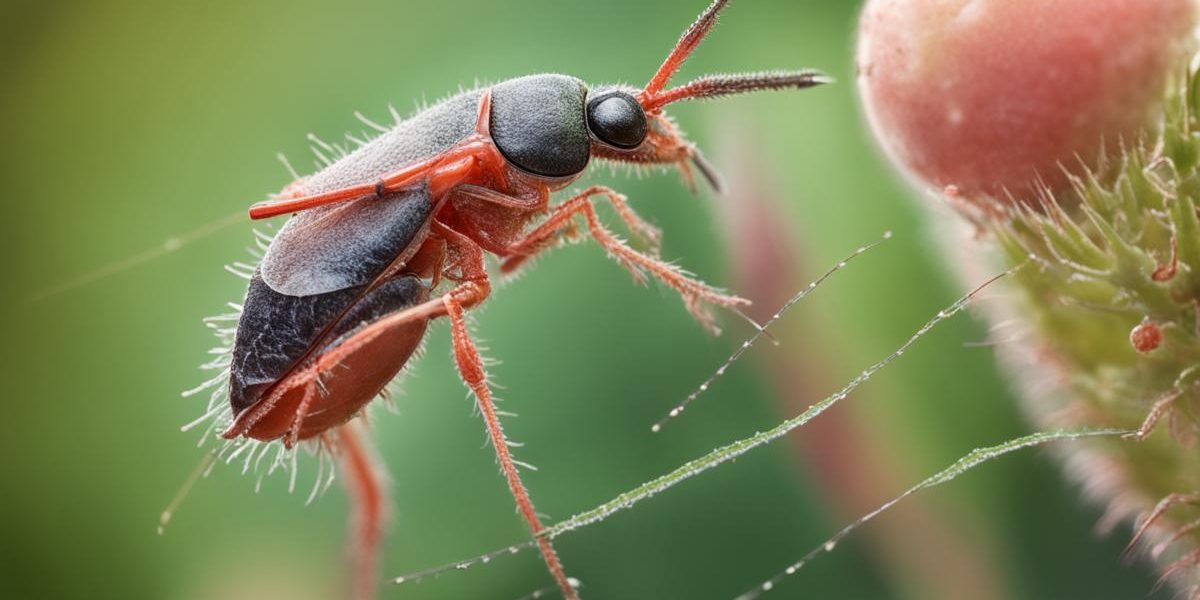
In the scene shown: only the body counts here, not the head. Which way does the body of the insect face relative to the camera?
to the viewer's right

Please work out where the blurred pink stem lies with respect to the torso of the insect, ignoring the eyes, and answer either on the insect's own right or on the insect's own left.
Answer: on the insect's own left
